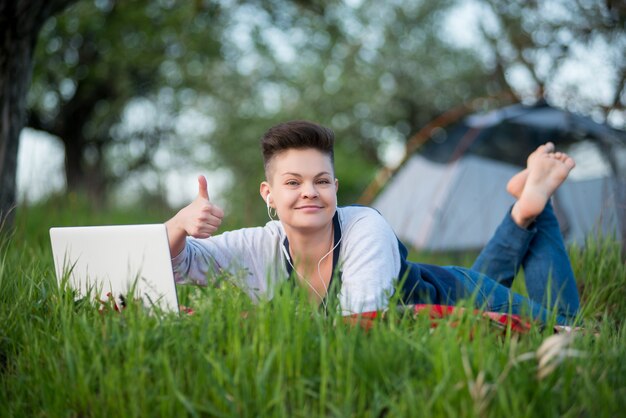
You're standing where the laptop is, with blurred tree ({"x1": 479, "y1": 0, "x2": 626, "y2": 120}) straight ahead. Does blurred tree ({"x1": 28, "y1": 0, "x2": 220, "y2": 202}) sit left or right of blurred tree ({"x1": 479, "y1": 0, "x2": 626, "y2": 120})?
left

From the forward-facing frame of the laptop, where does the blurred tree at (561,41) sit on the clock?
The blurred tree is roughly at 12 o'clock from the laptop.

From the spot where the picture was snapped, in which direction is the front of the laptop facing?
facing away from the viewer and to the right of the viewer

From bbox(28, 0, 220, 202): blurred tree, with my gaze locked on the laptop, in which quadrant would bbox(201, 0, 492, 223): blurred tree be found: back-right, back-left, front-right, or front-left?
back-left

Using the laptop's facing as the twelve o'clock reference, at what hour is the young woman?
The young woman is roughly at 1 o'clock from the laptop.
